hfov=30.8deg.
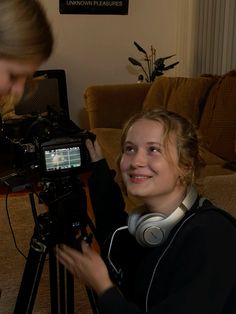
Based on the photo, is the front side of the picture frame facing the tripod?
yes

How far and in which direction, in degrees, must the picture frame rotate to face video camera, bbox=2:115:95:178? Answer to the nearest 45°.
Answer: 0° — it already faces it

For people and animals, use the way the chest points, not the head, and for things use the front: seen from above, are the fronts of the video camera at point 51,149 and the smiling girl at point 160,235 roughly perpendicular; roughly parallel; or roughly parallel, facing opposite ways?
roughly perpendicular

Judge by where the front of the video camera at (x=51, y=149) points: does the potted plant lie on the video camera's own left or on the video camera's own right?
on the video camera's own right

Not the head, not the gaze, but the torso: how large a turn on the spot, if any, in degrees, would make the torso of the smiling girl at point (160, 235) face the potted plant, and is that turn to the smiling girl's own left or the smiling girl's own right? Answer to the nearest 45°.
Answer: approximately 135° to the smiling girl's own right

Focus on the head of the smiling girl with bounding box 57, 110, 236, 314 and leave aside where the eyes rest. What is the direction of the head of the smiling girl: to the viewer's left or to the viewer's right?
to the viewer's left

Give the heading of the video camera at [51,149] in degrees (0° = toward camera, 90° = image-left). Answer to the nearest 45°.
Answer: approximately 135°

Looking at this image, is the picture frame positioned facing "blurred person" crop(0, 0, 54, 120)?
yes

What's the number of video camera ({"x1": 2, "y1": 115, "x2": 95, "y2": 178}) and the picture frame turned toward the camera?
1
